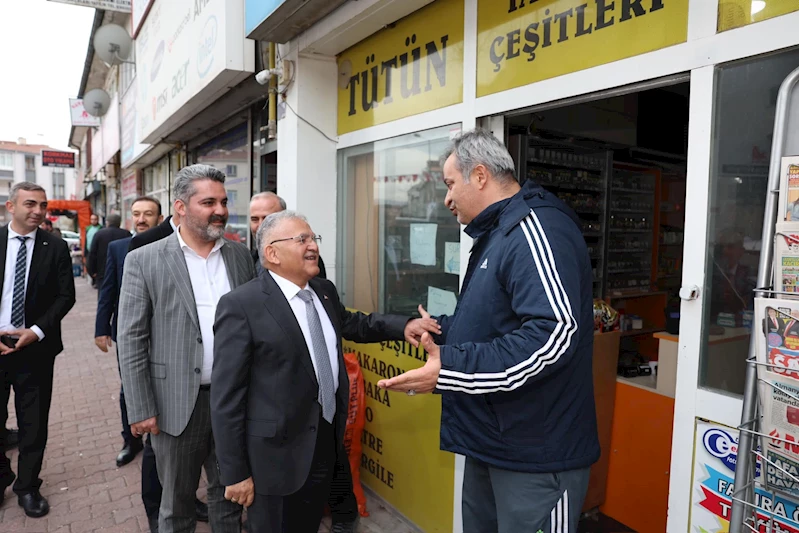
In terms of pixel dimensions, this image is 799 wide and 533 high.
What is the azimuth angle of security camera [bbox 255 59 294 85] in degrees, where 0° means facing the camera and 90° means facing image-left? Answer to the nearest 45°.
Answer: approximately 90°

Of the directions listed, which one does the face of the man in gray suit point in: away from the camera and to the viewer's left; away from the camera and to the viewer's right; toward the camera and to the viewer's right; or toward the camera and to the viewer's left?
toward the camera and to the viewer's right

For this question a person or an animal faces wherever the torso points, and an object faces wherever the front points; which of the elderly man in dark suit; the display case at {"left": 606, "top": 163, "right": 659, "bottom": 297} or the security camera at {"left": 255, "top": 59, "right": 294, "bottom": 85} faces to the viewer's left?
the security camera

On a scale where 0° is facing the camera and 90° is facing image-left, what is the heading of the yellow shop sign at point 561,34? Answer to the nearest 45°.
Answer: approximately 45°

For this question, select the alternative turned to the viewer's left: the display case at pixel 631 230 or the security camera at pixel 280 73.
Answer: the security camera

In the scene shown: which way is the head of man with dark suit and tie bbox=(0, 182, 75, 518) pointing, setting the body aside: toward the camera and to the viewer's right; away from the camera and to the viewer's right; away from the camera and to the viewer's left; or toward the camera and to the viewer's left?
toward the camera and to the viewer's right

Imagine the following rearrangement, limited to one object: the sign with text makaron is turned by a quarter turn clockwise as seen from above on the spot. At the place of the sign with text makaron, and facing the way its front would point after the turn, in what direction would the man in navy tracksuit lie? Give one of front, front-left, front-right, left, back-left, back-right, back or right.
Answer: back-left

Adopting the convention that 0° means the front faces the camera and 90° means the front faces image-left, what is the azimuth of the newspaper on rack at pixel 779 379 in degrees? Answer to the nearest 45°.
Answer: approximately 45°

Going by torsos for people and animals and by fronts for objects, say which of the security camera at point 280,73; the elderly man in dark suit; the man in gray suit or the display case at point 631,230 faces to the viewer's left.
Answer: the security camera

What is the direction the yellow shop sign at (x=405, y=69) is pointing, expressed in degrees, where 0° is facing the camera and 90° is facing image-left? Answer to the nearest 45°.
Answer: approximately 45°

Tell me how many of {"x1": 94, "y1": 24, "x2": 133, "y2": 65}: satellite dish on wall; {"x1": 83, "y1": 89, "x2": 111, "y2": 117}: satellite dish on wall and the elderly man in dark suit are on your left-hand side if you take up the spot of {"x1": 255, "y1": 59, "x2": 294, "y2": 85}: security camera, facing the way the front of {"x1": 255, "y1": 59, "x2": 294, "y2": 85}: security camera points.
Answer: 1

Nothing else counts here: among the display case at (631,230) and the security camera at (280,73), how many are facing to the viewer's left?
1

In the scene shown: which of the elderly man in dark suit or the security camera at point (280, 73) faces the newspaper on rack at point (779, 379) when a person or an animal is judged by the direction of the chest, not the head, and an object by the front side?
the elderly man in dark suit

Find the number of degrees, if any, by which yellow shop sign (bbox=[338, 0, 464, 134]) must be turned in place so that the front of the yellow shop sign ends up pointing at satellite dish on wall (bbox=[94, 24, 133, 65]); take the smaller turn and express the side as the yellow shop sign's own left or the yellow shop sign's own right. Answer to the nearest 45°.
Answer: approximately 90° to the yellow shop sign's own right
